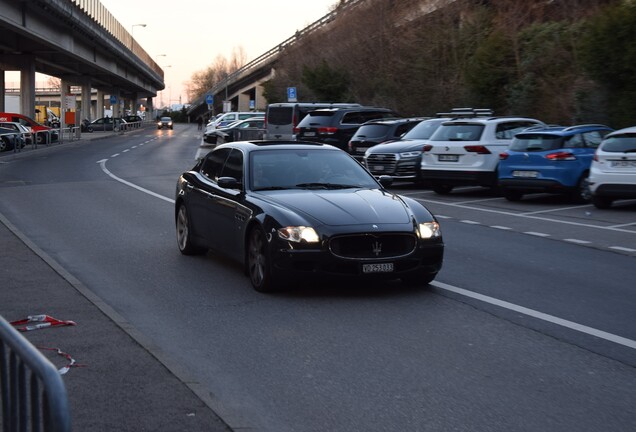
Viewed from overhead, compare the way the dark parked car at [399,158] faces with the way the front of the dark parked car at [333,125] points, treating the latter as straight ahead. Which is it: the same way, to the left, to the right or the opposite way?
the opposite way

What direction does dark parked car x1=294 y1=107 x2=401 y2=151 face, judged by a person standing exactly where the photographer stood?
facing away from the viewer and to the right of the viewer

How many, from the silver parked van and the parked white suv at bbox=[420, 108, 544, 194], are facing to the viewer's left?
0

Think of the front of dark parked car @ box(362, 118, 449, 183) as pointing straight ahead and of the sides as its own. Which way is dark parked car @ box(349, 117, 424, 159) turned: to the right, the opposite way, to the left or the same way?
the opposite way

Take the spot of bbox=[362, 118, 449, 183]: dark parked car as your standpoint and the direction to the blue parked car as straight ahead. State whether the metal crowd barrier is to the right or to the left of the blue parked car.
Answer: right

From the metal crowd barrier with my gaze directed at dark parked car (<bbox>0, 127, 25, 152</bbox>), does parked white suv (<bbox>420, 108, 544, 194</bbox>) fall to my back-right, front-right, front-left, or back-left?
front-right

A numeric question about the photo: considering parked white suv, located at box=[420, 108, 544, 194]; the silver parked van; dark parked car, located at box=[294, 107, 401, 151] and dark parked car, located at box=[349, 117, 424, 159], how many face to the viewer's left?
0

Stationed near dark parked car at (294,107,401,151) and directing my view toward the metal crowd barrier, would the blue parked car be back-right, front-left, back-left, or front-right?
front-left

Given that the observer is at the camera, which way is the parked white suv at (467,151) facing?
facing away from the viewer and to the right of the viewer

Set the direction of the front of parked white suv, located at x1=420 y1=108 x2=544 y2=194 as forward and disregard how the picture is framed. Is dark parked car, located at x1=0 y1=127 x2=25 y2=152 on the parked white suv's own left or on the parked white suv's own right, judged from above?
on the parked white suv's own left

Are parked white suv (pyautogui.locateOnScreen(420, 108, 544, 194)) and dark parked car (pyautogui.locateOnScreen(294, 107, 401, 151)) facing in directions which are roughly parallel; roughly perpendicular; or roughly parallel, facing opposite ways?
roughly parallel

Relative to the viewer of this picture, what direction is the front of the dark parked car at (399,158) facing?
facing the viewer and to the left of the viewer

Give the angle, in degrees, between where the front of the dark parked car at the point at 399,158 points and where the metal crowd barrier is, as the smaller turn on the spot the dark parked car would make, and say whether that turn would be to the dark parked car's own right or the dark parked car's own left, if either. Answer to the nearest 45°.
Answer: approximately 45° to the dark parked car's own left
